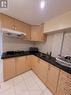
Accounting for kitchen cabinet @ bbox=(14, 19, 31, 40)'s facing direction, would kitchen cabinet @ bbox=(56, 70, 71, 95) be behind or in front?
in front

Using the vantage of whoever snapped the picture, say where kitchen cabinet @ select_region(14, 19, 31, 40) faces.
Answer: facing the viewer and to the right of the viewer

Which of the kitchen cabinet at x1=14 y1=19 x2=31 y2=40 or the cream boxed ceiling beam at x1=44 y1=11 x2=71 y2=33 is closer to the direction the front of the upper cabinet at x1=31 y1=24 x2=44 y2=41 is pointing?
the cream boxed ceiling beam

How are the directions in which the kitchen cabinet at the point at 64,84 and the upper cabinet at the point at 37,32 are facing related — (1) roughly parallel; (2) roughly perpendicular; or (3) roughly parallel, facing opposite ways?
roughly perpendicular

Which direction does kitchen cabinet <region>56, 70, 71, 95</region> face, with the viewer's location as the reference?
facing the viewer and to the left of the viewer

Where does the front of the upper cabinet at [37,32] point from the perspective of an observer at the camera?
facing the viewer

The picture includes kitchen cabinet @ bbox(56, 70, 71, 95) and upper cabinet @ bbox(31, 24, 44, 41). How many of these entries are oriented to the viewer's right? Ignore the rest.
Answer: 0

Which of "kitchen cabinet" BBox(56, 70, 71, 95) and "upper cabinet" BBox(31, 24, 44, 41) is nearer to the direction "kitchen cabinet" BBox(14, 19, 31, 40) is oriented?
the kitchen cabinet

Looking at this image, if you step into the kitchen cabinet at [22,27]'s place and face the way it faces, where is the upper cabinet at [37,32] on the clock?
The upper cabinet is roughly at 10 o'clock from the kitchen cabinet.

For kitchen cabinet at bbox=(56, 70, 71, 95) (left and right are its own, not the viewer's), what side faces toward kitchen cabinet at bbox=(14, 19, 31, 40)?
right

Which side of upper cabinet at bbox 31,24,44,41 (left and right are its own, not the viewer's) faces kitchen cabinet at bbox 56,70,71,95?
front

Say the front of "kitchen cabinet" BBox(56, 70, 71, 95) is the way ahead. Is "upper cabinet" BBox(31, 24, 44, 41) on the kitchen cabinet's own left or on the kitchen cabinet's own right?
on the kitchen cabinet's own right
